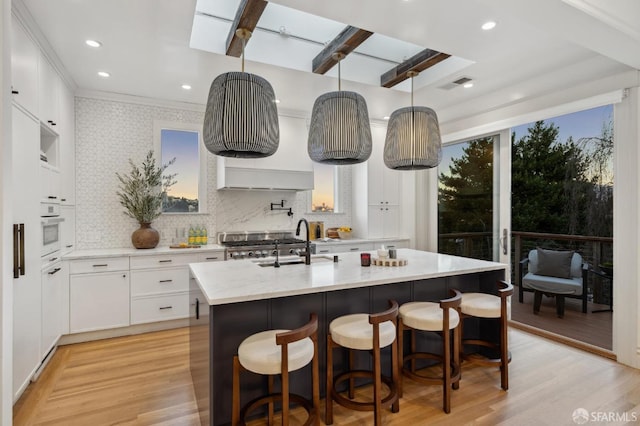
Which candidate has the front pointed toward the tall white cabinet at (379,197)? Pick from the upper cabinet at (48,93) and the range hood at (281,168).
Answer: the upper cabinet

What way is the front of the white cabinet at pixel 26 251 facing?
to the viewer's right

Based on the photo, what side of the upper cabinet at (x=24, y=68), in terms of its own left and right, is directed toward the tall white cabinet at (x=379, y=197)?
front

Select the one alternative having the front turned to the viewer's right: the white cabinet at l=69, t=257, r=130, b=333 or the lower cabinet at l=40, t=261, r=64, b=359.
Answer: the lower cabinet

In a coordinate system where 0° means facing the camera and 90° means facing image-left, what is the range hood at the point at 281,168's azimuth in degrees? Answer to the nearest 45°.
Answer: approximately 0°

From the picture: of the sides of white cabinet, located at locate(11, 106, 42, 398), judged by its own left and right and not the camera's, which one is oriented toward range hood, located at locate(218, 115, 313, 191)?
front

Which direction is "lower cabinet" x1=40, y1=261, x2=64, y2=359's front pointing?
to the viewer's right

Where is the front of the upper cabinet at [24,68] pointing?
to the viewer's right

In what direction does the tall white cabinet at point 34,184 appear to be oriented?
to the viewer's right

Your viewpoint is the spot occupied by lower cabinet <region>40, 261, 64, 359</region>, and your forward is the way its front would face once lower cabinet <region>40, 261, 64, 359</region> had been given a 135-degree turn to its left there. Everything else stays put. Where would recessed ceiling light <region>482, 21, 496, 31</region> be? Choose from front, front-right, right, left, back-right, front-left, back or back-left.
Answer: back

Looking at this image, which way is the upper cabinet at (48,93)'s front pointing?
to the viewer's right

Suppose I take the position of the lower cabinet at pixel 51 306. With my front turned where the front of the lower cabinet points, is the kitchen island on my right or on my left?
on my right
